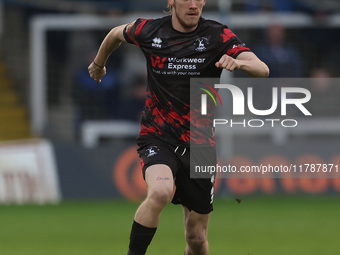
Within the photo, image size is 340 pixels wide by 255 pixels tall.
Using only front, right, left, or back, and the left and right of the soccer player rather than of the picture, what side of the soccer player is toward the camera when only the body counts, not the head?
front
